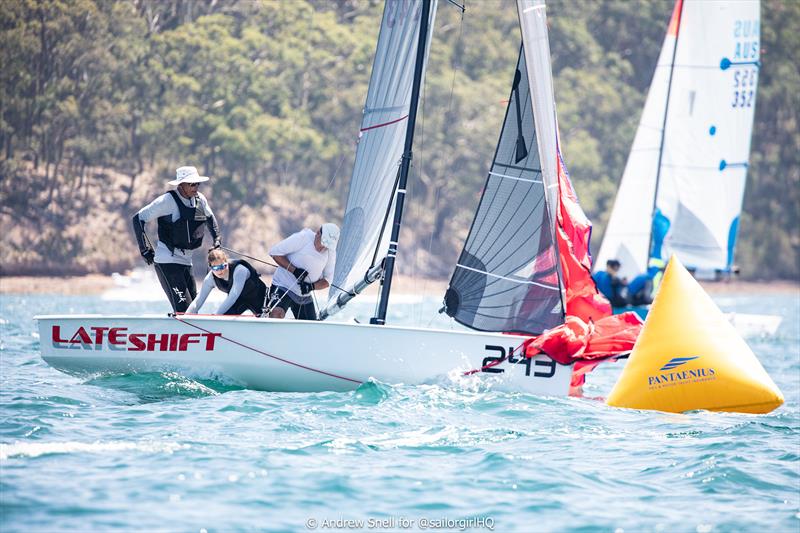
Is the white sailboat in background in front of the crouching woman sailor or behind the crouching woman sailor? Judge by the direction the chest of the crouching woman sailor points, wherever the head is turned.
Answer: behind

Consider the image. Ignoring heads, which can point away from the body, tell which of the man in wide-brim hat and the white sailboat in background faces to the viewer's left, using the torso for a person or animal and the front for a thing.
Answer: the white sailboat in background

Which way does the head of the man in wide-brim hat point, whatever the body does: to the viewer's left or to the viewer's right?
to the viewer's right

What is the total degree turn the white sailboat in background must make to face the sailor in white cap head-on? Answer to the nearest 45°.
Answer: approximately 90° to its left

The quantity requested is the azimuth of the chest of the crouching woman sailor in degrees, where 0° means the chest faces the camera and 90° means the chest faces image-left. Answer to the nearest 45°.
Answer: approximately 45°

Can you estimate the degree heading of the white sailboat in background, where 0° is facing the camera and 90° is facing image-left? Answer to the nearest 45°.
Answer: approximately 90°

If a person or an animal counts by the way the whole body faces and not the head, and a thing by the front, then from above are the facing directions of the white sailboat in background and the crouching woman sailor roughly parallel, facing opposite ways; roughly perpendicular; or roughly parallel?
roughly perpendicular

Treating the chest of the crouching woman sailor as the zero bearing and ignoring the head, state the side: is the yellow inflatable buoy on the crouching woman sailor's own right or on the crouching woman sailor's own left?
on the crouching woman sailor's own left

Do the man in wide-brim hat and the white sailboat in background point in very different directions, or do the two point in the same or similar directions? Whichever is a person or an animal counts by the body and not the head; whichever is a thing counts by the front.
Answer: very different directions

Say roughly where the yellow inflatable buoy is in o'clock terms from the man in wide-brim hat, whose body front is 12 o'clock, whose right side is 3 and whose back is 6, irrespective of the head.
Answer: The yellow inflatable buoy is roughly at 11 o'clock from the man in wide-brim hat.

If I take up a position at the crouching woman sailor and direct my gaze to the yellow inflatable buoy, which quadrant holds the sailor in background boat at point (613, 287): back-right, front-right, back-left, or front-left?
front-left

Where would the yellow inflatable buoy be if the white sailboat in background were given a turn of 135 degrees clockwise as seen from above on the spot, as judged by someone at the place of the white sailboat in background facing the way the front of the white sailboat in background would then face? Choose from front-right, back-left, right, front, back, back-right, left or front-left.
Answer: back-right

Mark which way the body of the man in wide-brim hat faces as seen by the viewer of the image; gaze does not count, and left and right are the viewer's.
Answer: facing the viewer and to the right of the viewer
